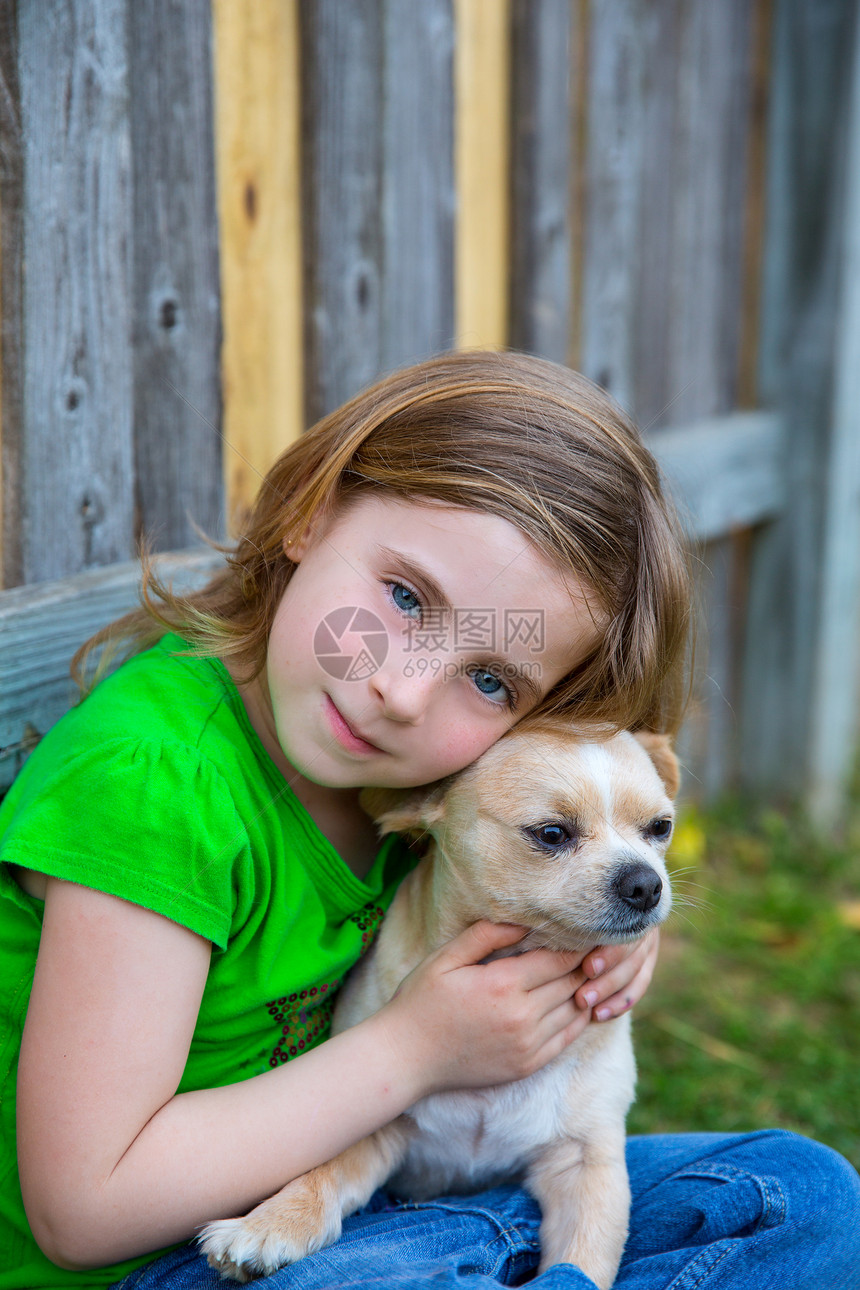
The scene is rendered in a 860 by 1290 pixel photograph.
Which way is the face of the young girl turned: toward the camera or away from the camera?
toward the camera

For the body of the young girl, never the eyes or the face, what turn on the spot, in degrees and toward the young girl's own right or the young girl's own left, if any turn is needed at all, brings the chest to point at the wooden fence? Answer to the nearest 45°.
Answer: approximately 135° to the young girl's own left

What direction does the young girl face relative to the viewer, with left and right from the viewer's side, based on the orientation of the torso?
facing the viewer and to the right of the viewer
